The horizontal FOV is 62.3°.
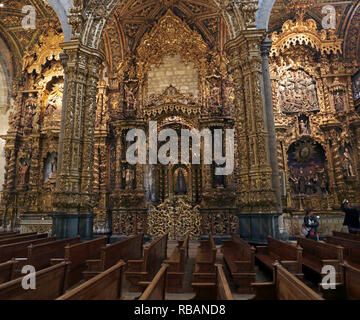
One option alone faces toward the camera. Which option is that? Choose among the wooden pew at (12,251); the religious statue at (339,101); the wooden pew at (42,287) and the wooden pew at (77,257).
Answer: the religious statue

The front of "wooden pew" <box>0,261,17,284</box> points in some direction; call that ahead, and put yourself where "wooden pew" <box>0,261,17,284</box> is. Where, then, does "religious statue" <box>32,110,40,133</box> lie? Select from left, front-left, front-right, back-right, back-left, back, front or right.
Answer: front-right

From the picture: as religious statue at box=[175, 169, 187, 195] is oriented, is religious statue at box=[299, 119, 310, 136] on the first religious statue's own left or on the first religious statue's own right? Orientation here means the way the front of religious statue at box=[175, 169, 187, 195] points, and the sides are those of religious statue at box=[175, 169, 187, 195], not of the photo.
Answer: on the first religious statue's own left

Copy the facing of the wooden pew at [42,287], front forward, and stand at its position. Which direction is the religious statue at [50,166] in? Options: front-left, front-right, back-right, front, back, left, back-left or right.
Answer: front-right

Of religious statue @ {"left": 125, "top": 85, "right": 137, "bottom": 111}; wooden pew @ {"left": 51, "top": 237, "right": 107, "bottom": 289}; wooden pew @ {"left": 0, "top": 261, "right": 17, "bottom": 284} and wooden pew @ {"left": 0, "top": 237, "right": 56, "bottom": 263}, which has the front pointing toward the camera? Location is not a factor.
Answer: the religious statue

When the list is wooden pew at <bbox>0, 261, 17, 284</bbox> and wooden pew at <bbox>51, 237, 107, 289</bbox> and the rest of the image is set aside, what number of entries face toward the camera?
0

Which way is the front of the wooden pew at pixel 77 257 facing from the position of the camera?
facing away from the viewer and to the left of the viewer

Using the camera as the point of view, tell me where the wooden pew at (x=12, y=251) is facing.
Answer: facing away from the viewer and to the left of the viewer

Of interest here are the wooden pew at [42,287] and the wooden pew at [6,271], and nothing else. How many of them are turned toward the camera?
0
